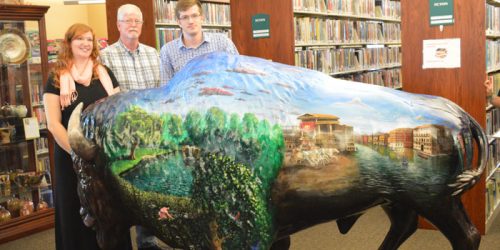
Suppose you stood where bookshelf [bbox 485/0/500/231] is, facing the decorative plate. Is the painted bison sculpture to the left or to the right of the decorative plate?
left

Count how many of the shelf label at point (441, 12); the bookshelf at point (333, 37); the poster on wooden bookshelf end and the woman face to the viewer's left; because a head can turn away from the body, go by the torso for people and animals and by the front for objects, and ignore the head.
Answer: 0

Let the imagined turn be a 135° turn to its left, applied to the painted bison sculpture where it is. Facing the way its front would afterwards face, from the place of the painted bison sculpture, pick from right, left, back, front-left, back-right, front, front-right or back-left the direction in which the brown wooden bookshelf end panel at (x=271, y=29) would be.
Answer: back-left

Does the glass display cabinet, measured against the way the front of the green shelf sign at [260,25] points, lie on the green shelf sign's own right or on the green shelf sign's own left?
on the green shelf sign's own right

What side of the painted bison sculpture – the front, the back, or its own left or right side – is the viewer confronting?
left

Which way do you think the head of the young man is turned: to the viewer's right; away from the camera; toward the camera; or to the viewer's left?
toward the camera

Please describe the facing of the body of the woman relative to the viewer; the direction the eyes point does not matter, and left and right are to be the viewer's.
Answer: facing the viewer and to the right of the viewer

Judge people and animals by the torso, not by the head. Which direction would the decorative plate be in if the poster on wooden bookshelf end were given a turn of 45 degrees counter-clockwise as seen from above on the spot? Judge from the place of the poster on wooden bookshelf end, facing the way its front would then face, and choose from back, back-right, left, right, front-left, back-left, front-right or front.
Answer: back-right

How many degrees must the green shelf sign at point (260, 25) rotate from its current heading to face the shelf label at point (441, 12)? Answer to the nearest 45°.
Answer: approximately 45° to its left

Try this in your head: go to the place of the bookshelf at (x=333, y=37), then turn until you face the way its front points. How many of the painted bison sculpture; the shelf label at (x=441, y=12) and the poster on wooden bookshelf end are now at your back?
0

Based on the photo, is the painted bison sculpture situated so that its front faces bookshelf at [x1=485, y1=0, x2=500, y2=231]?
no

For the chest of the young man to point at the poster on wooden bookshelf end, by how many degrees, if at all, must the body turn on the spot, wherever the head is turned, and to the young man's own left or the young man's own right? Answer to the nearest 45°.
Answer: approximately 90° to the young man's own left

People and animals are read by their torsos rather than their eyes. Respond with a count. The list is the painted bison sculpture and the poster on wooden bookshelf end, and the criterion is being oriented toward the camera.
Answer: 1

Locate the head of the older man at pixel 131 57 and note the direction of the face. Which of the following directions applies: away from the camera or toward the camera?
toward the camera

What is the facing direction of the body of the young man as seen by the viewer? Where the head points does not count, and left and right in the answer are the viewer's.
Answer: facing the viewer

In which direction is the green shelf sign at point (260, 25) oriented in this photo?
toward the camera
